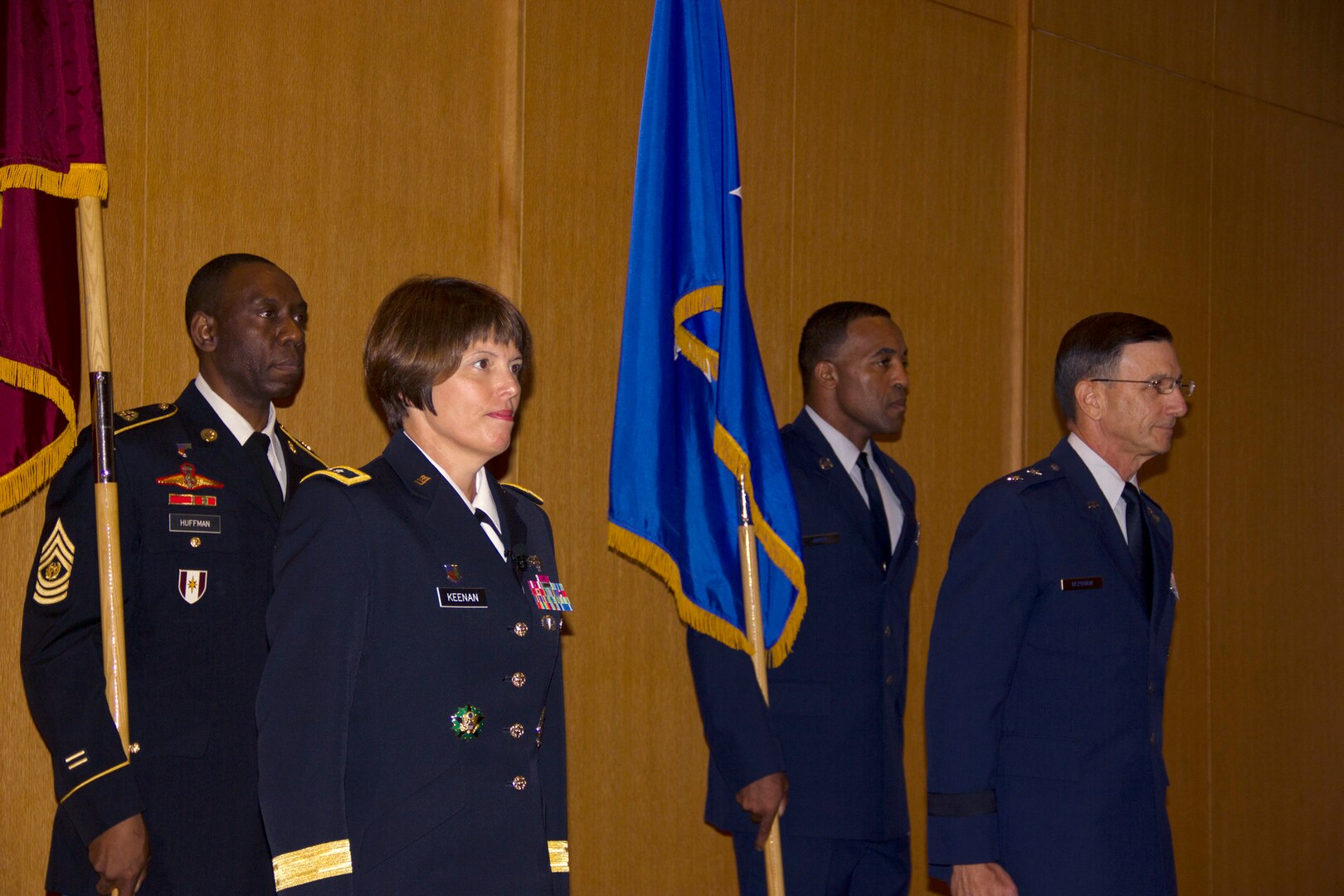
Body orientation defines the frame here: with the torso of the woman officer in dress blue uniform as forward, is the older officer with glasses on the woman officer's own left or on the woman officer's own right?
on the woman officer's own left

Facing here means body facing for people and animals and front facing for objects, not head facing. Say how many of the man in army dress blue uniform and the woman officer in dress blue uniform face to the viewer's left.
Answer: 0

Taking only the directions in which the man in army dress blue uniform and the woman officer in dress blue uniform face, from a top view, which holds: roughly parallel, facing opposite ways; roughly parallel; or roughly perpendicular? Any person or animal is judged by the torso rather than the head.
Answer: roughly parallel

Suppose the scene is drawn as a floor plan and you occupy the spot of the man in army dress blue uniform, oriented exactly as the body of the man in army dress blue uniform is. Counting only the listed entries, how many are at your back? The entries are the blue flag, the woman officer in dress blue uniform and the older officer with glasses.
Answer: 0

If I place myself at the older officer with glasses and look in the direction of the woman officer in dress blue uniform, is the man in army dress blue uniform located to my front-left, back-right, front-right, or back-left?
front-right

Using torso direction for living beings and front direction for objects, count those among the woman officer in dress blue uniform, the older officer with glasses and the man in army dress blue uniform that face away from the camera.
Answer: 0

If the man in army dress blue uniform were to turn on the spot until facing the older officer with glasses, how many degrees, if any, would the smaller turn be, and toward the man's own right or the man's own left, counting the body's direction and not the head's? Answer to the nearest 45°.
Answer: approximately 45° to the man's own left

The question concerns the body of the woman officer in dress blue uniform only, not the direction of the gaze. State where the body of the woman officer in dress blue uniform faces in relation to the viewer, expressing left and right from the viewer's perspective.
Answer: facing the viewer and to the right of the viewer

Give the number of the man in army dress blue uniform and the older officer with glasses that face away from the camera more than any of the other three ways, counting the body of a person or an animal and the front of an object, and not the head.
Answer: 0

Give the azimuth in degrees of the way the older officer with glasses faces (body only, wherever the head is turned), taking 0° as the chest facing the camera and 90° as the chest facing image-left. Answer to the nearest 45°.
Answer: approximately 315°

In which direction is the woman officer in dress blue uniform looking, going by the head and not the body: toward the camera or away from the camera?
toward the camera

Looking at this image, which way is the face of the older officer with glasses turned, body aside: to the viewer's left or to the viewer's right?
to the viewer's right

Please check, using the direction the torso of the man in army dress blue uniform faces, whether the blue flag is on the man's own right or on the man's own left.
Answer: on the man's own left

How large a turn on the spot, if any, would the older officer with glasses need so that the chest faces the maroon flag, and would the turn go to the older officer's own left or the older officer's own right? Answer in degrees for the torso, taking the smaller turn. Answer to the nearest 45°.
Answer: approximately 135° to the older officer's own right

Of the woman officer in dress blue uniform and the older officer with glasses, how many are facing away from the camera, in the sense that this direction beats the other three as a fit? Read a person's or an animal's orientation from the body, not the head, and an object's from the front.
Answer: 0

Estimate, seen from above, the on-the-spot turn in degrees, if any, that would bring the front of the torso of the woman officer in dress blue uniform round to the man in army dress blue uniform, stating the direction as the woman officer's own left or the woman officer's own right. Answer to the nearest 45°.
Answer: approximately 180°

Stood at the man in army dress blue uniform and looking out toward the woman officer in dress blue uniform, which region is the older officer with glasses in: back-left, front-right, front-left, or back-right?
front-left

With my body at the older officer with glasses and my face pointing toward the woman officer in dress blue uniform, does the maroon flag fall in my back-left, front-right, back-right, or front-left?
front-right

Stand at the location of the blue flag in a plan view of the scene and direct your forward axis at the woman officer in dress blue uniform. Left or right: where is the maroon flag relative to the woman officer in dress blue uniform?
right

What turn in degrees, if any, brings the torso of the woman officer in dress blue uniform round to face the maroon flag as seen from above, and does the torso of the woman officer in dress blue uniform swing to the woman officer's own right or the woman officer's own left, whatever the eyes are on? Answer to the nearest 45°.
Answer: approximately 180°
